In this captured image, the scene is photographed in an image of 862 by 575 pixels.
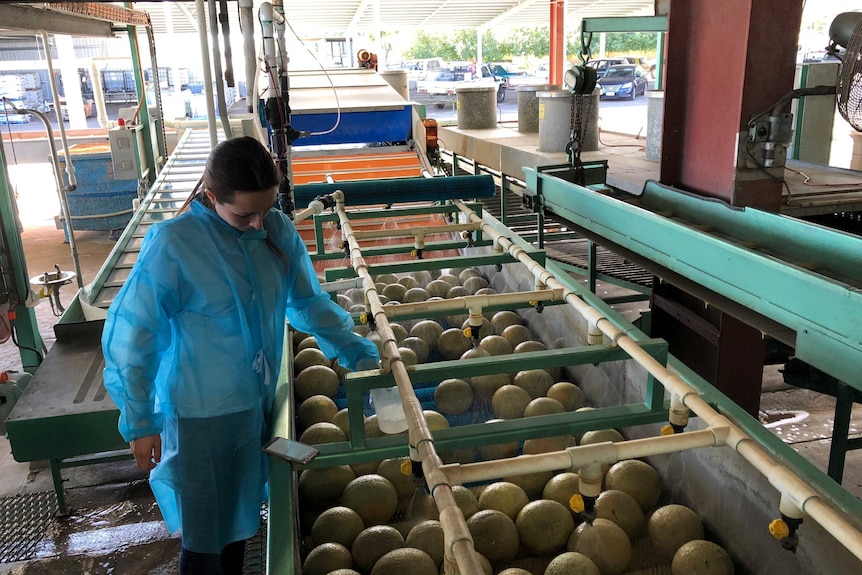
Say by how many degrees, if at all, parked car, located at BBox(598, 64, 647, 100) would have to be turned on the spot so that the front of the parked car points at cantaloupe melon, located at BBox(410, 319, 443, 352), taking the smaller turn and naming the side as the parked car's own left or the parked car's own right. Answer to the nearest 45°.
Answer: approximately 45° to the parked car's own left

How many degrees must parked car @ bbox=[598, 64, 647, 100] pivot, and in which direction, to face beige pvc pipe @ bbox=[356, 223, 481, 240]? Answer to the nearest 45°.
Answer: approximately 45° to its left

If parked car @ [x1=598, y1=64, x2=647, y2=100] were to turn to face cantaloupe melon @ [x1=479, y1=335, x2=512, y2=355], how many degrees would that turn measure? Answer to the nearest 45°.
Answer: approximately 45° to its left

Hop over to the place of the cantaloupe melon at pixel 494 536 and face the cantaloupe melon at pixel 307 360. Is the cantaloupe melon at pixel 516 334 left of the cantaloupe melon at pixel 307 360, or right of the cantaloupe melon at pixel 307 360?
right

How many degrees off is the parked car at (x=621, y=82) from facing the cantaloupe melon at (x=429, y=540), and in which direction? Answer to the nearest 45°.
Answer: approximately 45° to its left

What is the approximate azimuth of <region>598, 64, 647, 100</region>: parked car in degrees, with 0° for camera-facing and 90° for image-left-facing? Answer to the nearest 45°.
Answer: approximately 45°

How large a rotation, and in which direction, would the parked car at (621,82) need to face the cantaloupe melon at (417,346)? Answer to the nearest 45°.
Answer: approximately 45° to its left
